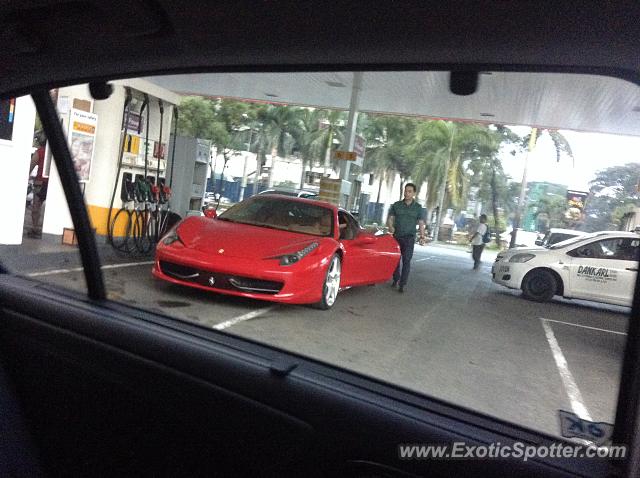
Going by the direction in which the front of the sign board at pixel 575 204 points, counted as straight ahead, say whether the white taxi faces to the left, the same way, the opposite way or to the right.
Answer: to the right

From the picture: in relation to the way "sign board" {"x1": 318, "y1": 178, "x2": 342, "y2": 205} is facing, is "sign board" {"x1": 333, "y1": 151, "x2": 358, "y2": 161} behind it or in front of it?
behind

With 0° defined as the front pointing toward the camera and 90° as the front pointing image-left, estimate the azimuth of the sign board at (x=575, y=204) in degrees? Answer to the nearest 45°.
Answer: approximately 0°

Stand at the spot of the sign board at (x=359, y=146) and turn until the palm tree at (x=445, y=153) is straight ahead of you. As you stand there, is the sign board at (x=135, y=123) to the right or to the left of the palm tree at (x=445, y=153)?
right

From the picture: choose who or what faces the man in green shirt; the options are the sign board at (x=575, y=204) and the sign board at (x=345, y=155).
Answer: the sign board at (x=345, y=155)

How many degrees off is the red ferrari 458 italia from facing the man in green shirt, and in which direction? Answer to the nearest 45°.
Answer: approximately 180°

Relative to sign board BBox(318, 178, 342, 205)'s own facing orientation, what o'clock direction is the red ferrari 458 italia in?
The red ferrari 458 italia is roughly at 12 o'clock from the sign board.

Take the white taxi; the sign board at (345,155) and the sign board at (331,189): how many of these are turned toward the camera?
2

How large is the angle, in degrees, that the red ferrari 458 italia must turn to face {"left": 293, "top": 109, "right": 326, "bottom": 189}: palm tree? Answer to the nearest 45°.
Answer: approximately 135° to its right

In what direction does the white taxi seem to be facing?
to the viewer's left
